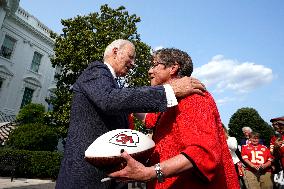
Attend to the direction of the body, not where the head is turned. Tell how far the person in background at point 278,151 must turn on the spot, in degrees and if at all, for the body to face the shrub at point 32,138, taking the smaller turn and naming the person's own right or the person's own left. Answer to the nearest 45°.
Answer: approximately 45° to the person's own right

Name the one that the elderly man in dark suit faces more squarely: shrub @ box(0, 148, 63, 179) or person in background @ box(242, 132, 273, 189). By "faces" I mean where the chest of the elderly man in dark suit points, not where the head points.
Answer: the person in background

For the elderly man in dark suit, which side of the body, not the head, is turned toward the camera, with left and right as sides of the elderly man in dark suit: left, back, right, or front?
right

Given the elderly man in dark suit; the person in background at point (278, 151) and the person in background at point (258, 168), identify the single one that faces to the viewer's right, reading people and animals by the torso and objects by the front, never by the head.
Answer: the elderly man in dark suit

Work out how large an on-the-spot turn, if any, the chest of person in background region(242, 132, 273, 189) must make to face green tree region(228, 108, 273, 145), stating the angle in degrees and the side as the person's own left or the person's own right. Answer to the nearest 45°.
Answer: approximately 180°

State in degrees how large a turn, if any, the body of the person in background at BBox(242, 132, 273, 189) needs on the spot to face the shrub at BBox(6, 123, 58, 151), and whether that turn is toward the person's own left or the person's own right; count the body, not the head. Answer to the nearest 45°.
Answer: approximately 90° to the person's own right

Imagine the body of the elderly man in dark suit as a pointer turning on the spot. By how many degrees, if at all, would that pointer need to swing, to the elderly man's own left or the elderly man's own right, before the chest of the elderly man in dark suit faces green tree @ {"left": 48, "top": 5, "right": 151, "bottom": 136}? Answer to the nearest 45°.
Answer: approximately 90° to the elderly man's own left

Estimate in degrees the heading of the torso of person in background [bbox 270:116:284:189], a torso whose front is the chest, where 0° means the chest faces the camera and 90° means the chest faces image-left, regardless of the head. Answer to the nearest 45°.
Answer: approximately 45°

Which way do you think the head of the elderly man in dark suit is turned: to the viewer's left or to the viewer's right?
to the viewer's right

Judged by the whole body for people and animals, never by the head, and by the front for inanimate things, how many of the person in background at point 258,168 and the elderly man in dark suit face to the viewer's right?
1

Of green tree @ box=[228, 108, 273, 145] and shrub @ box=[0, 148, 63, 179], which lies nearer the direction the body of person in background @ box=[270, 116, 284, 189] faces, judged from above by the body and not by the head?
the shrub

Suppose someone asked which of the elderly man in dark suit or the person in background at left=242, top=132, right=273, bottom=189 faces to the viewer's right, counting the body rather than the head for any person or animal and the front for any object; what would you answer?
the elderly man in dark suit
